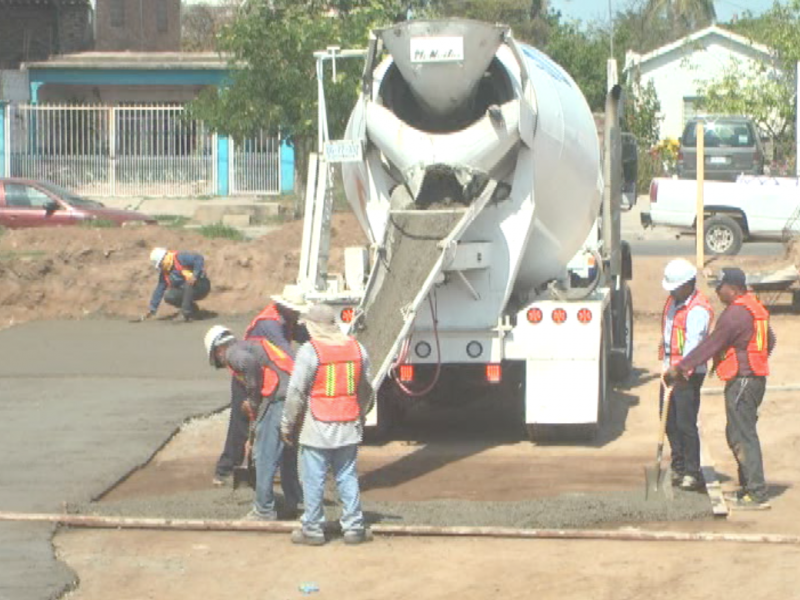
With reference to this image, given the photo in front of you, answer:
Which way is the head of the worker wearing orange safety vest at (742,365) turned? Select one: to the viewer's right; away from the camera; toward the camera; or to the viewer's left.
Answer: to the viewer's left

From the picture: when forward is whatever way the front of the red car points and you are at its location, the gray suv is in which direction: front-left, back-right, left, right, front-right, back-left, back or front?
front

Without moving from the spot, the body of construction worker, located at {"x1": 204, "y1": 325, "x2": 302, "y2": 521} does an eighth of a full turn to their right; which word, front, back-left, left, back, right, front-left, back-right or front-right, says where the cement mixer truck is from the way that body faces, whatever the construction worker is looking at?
right

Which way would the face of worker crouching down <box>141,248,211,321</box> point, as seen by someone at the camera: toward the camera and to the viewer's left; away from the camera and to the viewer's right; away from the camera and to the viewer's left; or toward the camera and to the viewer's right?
toward the camera and to the viewer's left

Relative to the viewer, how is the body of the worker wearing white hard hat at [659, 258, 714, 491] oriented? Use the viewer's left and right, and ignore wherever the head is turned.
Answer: facing the viewer and to the left of the viewer

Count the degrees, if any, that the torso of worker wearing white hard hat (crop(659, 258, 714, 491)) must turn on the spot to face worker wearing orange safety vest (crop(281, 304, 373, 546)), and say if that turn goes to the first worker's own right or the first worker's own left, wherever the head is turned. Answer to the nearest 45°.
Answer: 0° — they already face them

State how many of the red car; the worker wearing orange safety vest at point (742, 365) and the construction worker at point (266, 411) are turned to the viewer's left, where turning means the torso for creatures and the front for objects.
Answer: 2

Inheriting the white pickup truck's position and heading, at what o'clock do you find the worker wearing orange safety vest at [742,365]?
The worker wearing orange safety vest is roughly at 3 o'clock from the white pickup truck.

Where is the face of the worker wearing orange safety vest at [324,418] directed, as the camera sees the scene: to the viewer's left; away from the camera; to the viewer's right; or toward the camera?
away from the camera

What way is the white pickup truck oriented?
to the viewer's right

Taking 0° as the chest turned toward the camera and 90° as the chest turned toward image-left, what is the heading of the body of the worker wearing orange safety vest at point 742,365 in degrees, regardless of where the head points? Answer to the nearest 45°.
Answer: approximately 90°

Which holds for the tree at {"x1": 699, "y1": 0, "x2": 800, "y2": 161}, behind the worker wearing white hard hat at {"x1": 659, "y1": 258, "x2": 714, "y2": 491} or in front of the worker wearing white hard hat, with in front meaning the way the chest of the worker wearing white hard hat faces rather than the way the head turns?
behind

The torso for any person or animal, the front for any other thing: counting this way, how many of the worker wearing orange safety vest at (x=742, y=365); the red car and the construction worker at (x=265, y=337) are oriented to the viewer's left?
1

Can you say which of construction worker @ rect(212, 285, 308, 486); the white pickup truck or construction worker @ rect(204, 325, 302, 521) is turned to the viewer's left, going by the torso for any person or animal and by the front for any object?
construction worker @ rect(204, 325, 302, 521)

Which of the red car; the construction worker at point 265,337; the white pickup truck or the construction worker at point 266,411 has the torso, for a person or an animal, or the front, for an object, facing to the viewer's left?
the construction worker at point 266,411
